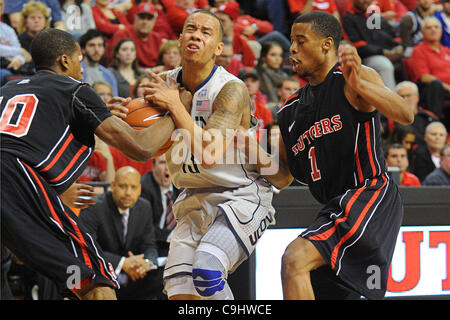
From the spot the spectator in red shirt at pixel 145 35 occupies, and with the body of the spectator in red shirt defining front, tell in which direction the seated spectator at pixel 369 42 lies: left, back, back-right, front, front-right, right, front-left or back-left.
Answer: left

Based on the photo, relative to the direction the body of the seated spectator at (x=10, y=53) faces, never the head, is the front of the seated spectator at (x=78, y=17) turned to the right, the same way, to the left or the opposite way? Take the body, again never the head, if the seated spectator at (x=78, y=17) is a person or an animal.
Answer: the same way

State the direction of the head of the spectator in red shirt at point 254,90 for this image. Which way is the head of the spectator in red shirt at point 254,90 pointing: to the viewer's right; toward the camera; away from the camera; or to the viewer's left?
toward the camera

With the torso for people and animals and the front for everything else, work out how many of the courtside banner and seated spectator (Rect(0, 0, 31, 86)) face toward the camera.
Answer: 2

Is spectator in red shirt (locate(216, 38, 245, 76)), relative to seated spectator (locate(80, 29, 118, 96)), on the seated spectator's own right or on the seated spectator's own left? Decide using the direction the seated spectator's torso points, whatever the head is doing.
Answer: on the seated spectator's own left

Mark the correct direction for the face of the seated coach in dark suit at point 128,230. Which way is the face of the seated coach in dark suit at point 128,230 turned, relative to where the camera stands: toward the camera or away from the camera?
toward the camera

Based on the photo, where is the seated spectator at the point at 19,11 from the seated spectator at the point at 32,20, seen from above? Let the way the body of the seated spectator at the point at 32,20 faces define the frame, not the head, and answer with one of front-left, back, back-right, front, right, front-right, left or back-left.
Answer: back

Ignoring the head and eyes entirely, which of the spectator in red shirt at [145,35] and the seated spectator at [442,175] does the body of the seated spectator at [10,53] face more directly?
the seated spectator

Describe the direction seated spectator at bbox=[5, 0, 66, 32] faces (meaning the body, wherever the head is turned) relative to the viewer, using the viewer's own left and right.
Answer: facing the viewer

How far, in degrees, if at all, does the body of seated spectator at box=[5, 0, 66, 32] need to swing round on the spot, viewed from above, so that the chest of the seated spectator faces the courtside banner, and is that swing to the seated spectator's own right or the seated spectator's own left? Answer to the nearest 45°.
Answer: approximately 45° to the seated spectator's own left

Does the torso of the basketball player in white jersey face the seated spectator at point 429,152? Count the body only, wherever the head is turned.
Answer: no

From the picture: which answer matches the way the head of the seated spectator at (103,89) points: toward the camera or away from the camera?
toward the camera

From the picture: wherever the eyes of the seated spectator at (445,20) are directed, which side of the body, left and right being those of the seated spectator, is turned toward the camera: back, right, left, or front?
front

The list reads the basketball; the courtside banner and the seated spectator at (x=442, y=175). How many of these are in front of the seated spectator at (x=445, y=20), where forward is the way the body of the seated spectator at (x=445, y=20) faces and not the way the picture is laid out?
3

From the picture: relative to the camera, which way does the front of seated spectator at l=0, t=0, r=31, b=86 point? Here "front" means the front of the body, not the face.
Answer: toward the camera

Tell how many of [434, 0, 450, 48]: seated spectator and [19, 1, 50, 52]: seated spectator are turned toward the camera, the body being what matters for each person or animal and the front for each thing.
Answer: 2

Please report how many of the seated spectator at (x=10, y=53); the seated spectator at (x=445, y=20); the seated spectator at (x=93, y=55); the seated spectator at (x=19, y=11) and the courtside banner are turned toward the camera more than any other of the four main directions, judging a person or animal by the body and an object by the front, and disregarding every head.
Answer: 5
